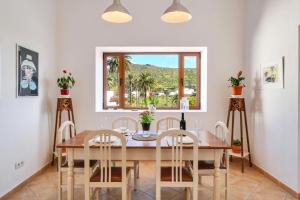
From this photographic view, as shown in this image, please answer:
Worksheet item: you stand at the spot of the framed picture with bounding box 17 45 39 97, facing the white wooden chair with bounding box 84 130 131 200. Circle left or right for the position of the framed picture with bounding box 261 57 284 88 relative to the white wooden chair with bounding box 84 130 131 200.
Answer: left

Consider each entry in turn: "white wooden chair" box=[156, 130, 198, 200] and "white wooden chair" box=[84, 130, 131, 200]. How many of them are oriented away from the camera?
2

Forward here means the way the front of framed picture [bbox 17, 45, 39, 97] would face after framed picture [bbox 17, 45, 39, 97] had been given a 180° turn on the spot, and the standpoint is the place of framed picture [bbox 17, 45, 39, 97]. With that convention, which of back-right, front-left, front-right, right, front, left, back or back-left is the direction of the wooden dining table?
back

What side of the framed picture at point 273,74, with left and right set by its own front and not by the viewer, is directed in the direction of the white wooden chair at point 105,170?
front

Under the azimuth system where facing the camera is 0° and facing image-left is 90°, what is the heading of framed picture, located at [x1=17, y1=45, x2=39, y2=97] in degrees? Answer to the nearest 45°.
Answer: approximately 315°

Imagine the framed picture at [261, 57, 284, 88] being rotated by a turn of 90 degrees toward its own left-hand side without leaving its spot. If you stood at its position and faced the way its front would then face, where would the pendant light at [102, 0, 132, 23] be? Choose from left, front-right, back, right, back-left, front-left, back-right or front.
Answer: right

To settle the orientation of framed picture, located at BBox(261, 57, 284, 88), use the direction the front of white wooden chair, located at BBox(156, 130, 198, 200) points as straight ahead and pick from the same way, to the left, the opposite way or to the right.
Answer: to the left

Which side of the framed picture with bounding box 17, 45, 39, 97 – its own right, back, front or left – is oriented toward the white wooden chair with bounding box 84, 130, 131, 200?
front

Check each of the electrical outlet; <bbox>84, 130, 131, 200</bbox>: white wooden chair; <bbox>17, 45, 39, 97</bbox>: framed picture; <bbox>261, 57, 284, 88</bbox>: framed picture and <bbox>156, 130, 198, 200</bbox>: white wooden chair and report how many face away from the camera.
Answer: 2

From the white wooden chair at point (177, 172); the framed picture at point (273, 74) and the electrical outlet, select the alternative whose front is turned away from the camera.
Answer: the white wooden chair

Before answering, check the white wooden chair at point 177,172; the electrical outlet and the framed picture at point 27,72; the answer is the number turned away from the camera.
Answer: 1

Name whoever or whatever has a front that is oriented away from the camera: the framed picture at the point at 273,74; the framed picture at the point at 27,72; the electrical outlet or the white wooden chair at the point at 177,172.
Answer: the white wooden chair

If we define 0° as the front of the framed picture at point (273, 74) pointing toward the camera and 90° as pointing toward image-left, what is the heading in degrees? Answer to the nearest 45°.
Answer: approximately 45°

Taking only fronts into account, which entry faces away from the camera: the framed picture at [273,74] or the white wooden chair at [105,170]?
the white wooden chair

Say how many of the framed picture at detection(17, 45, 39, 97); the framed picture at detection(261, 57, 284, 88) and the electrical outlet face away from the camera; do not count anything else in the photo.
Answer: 0

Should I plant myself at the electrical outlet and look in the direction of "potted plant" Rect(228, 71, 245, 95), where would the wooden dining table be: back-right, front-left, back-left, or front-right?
front-right

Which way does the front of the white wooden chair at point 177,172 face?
away from the camera

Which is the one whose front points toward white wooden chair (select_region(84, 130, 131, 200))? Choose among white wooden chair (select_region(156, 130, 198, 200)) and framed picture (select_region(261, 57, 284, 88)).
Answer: the framed picture

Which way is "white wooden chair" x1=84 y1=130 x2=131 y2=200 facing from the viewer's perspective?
away from the camera

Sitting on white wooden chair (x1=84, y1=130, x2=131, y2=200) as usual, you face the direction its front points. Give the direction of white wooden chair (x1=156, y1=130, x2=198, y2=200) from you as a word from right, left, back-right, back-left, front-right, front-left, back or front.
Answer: right

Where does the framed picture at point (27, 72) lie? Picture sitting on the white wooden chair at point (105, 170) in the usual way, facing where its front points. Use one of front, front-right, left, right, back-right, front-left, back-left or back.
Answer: front-left
